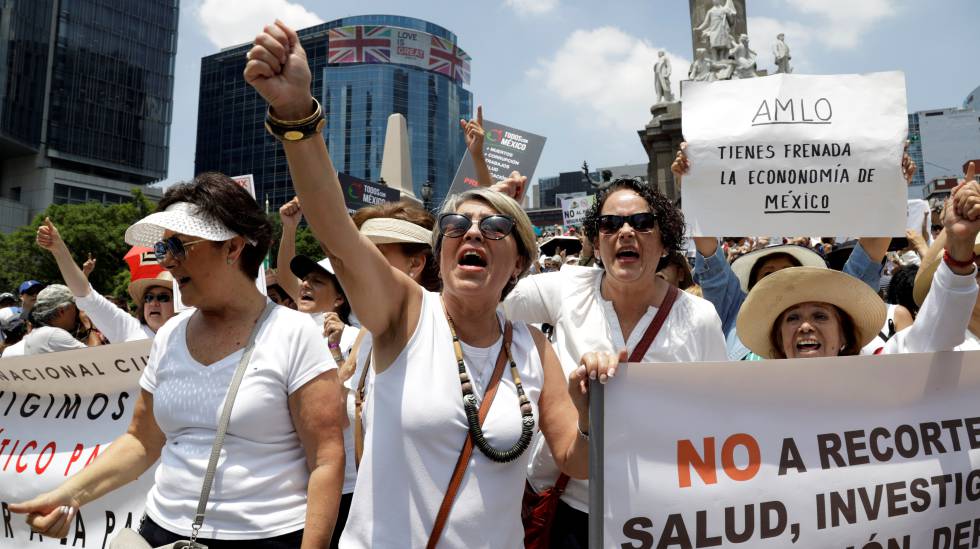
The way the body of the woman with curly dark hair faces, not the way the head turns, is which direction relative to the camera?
toward the camera

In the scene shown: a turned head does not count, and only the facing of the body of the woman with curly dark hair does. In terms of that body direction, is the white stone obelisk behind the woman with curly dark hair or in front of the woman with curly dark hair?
behind
